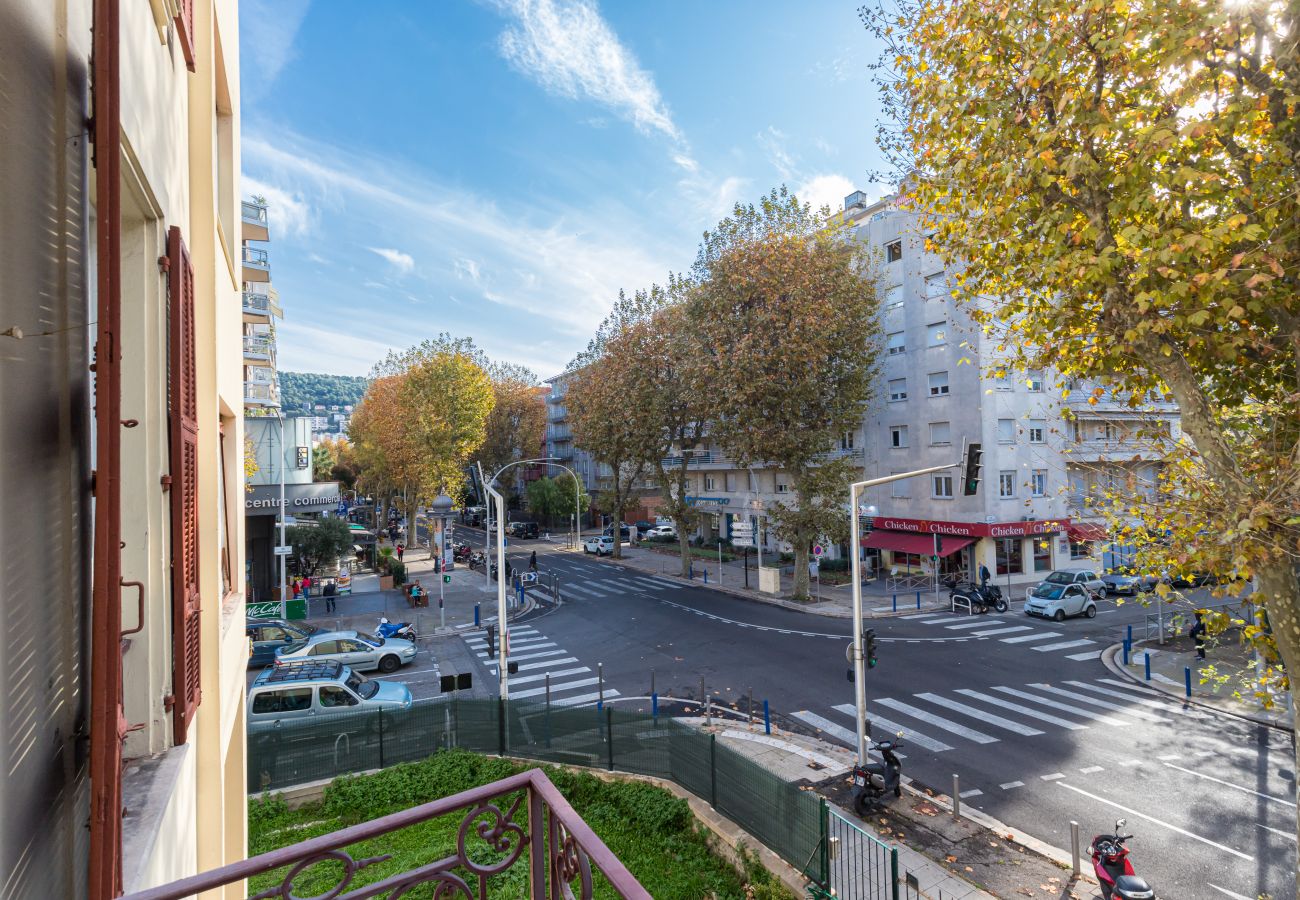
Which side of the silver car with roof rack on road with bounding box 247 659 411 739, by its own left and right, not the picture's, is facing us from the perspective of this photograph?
right

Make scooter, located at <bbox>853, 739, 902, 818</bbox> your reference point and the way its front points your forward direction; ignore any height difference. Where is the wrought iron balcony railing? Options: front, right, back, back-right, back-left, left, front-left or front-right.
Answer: back-right

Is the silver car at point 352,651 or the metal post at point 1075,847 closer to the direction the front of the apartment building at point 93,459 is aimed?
the metal post

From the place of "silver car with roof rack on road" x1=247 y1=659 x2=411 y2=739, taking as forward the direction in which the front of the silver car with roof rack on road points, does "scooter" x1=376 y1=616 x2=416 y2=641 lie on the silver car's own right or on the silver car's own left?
on the silver car's own left

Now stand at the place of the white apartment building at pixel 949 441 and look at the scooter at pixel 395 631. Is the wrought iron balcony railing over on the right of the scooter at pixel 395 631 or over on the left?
left

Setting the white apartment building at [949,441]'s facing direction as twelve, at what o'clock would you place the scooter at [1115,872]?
The scooter is roughly at 12 o'clock from the white apartment building.

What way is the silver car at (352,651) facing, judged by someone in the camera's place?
facing to the right of the viewer

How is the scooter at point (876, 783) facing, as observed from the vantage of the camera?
facing away from the viewer and to the right of the viewer

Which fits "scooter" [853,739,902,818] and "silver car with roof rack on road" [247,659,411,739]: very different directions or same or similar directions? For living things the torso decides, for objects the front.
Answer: same or similar directions

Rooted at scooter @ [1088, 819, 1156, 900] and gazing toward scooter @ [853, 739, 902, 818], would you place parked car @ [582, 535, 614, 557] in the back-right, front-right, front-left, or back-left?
front-right

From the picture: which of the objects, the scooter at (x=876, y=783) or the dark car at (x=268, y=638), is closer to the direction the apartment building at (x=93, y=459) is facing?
the scooter

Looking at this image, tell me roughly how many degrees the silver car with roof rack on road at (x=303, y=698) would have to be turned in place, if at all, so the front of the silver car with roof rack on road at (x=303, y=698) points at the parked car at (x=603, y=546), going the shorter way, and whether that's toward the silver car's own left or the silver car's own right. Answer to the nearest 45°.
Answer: approximately 45° to the silver car's own left

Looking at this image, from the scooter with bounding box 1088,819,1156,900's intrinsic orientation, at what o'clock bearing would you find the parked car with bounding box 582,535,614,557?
The parked car is roughly at 12 o'clock from the scooter.

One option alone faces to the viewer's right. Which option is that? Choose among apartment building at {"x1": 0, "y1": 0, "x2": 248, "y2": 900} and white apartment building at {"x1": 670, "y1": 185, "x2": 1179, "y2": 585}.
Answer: the apartment building

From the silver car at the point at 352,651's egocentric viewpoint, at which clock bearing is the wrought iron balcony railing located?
The wrought iron balcony railing is roughly at 3 o'clock from the silver car.

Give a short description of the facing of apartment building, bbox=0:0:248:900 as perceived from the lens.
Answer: facing to the right of the viewer

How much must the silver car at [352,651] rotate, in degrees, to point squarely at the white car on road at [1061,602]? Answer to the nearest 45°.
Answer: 0° — it already faces it

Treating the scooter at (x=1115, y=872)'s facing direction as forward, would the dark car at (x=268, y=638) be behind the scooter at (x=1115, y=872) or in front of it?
in front
